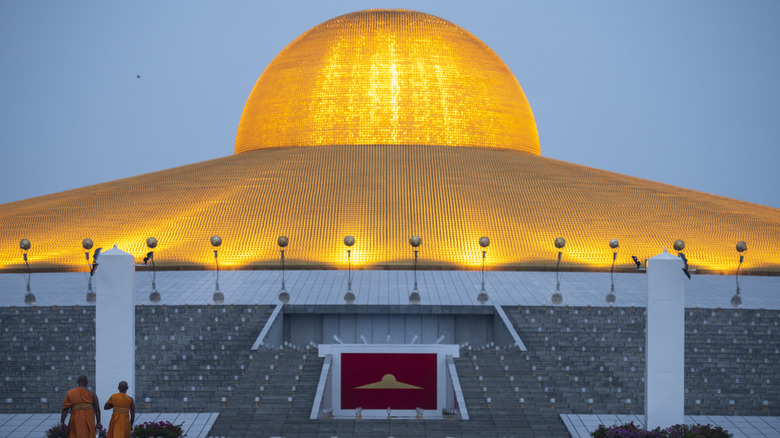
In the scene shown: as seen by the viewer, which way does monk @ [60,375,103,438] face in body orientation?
away from the camera

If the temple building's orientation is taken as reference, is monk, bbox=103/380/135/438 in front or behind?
in front

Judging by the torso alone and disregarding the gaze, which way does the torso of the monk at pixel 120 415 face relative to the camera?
away from the camera

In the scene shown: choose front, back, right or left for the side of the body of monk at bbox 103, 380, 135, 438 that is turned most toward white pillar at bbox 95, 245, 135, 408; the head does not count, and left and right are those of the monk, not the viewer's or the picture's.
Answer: front

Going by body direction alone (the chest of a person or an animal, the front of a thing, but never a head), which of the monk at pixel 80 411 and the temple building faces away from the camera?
the monk

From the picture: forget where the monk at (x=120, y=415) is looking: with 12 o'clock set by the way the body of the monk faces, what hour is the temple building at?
The temple building is roughly at 1 o'clock from the monk.

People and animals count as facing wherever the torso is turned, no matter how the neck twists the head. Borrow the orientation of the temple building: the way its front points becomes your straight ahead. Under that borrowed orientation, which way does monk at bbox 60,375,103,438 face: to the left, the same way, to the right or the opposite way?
the opposite way

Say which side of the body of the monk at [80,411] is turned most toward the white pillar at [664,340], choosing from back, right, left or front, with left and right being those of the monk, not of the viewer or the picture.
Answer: right

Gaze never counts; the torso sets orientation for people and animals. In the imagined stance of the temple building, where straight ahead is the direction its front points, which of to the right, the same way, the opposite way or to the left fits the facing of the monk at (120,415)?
the opposite way

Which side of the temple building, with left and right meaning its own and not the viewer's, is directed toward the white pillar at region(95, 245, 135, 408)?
front

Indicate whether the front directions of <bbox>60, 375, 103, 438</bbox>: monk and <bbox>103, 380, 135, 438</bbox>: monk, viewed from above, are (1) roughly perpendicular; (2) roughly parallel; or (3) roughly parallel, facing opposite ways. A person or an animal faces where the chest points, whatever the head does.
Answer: roughly parallel

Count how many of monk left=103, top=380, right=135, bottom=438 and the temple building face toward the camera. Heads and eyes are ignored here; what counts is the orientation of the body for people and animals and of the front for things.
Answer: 1

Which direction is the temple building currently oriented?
toward the camera

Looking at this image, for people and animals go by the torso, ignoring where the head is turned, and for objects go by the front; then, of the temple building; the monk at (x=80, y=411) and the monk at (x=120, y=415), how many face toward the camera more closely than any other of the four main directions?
1

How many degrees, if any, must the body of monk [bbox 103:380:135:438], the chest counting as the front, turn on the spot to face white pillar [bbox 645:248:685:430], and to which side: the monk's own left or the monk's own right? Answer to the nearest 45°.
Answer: approximately 90° to the monk's own right

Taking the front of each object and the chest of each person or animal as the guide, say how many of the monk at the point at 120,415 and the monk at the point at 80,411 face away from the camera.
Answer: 2
